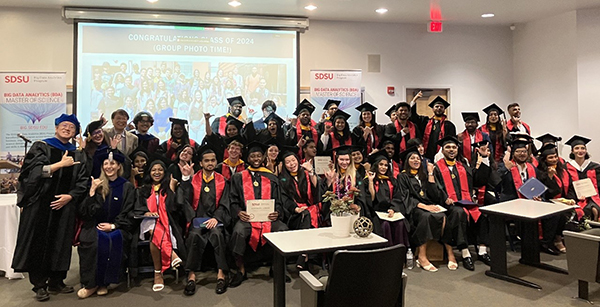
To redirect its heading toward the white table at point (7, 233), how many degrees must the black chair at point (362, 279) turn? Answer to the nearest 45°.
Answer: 0° — it already faces it

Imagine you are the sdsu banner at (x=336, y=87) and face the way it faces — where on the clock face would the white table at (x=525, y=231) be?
The white table is roughly at 11 o'clock from the sdsu banner.

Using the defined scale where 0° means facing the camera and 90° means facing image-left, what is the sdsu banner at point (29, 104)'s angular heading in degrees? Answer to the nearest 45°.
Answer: approximately 0°

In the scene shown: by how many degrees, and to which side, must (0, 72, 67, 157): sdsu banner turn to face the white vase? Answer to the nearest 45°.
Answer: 0° — it already faces it

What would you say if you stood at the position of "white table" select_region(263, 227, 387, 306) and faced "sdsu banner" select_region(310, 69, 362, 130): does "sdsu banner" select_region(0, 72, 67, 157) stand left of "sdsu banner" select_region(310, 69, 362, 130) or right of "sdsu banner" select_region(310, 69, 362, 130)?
left

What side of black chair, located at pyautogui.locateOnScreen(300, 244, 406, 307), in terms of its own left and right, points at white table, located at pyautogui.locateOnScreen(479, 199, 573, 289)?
right

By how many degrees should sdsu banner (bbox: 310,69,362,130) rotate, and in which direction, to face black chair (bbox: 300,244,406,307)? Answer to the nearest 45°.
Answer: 0° — it already faces it

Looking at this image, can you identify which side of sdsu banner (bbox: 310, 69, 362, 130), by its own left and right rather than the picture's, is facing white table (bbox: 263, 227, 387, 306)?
front

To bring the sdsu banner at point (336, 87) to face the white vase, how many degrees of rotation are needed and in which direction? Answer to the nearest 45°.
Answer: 0° — it already faces it

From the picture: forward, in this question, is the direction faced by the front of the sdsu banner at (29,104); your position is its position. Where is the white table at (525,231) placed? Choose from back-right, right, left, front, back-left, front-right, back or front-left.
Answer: front-left

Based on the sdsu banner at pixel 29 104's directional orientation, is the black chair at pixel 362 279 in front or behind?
in front
